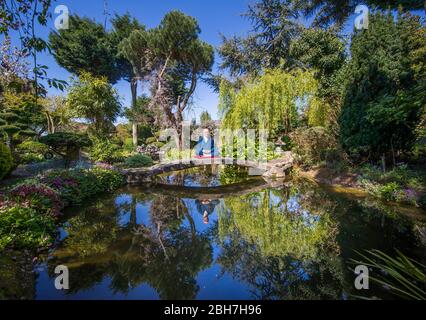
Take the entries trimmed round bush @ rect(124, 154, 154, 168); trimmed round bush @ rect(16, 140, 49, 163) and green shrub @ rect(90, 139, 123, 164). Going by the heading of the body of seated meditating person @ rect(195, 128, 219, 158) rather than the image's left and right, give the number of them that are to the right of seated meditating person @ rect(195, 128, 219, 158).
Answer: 3

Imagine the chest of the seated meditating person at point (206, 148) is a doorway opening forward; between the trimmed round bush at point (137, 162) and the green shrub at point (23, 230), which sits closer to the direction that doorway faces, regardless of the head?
the green shrub

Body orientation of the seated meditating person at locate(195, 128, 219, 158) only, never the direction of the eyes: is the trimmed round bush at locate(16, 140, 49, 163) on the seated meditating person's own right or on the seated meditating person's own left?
on the seated meditating person's own right

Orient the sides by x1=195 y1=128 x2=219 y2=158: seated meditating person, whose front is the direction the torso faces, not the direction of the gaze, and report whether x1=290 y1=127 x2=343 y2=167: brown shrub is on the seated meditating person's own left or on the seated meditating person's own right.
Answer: on the seated meditating person's own left

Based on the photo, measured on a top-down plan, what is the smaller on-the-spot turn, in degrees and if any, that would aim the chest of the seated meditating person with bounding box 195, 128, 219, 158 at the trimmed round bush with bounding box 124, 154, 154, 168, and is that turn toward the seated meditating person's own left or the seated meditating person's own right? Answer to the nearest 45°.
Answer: approximately 90° to the seated meditating person's own right

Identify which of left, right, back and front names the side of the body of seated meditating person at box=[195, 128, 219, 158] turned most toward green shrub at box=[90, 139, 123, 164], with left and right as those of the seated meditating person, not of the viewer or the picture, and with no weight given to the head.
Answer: right

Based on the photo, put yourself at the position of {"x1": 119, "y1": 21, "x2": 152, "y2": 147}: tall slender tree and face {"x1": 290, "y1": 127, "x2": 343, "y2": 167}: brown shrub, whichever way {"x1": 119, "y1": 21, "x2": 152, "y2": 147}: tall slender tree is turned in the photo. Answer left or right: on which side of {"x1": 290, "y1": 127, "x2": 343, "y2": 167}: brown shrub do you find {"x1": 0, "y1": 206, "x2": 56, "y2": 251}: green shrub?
right

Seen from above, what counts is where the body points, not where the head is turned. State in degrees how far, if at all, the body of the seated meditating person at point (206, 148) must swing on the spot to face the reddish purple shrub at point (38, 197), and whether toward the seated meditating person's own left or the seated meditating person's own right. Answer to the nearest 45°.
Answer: approximately 45° to the seated meditating person's own right

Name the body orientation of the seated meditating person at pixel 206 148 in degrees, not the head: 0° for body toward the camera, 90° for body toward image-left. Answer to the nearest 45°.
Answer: approximately 0°

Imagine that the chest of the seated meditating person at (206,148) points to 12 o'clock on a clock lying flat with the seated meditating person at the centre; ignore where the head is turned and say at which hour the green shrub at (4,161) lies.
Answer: The green shrub is roughly at 2 o'clock from the seated meditating person.
